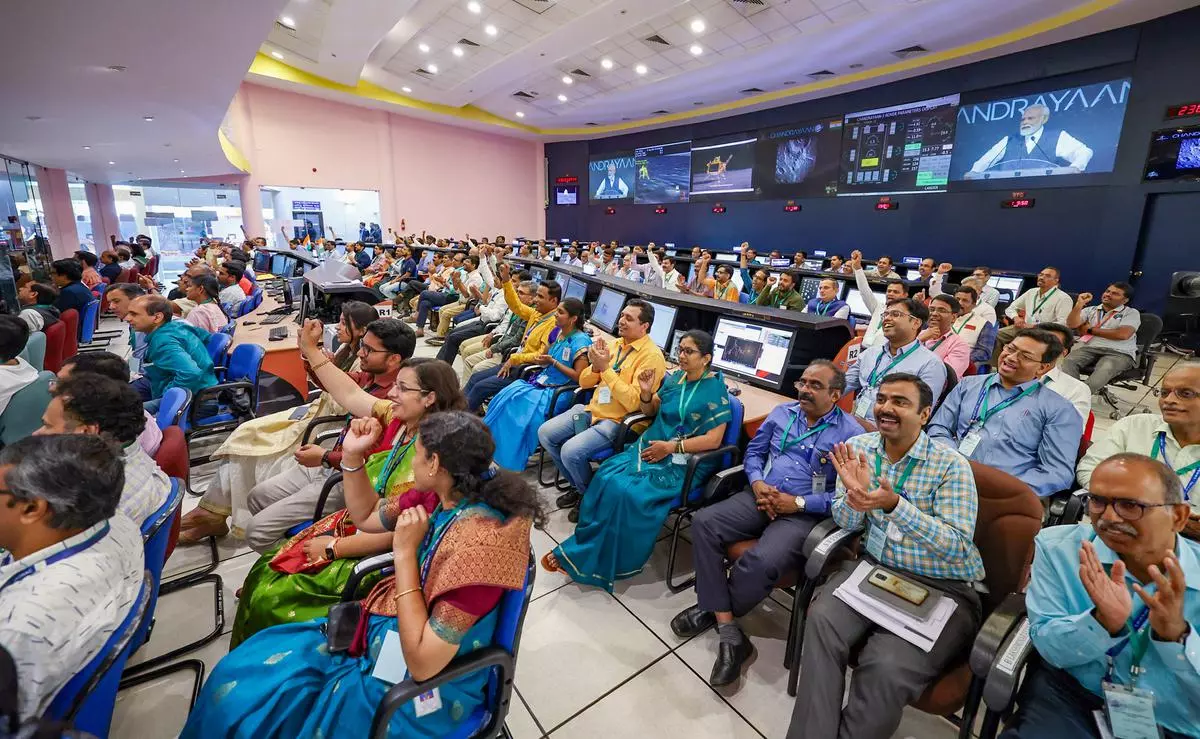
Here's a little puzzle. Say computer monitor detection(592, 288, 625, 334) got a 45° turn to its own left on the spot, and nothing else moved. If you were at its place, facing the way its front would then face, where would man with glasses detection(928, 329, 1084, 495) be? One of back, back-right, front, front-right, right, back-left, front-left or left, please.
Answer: front-left

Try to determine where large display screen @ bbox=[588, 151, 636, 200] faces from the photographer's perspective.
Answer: facing the viewer and to the left of the viewer

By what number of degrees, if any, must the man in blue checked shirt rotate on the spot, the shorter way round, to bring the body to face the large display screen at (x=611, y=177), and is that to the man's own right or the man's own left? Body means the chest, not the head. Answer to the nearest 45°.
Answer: approximately 90° to the man's own right

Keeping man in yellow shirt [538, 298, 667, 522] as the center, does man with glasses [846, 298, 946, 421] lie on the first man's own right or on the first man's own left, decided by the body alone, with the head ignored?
on the first man's own left

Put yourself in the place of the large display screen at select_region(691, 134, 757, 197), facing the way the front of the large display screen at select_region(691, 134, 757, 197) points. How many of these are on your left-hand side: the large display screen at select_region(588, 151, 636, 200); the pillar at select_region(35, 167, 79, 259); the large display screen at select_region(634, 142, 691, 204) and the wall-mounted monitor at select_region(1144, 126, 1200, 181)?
1

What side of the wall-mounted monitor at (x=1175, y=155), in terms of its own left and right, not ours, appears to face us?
front

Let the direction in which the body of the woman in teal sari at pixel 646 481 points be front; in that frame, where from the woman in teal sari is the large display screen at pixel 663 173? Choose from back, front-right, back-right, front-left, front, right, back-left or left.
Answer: back-right

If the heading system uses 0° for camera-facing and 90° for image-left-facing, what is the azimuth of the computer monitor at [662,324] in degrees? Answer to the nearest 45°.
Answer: approximately 45°

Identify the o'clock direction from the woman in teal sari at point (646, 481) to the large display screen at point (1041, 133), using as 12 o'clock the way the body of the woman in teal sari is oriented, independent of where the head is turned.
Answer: The large display screen is roughly at 6 o'clock from the woman in teal sari.

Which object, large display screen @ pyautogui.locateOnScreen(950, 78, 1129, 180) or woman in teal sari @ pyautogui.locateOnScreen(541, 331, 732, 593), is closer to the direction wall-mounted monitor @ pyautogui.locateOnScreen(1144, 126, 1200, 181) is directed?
the woman in teal sari

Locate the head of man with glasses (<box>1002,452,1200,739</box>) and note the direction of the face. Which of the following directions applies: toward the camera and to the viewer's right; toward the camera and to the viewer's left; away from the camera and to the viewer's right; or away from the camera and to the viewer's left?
toward the camera and to the viewer's left

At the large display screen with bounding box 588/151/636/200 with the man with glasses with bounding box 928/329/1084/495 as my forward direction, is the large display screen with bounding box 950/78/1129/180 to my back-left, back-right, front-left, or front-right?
front-left

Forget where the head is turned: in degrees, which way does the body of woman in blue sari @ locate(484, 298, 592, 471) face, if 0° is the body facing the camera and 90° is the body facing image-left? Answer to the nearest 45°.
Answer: approximately 90°
